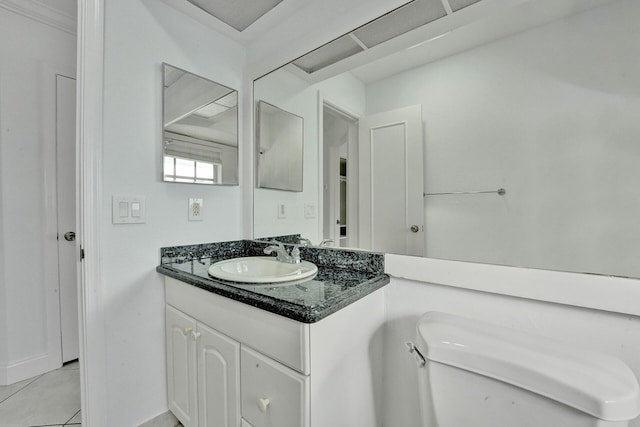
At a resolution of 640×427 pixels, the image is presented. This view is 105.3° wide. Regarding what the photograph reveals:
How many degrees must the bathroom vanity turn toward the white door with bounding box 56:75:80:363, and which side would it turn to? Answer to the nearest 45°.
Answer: approximately 90° to its right

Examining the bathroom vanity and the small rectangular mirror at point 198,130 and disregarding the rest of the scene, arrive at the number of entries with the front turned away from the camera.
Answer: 0

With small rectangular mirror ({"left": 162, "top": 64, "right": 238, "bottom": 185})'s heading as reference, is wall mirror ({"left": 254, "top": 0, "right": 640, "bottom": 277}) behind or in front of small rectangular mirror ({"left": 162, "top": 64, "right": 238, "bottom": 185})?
in front

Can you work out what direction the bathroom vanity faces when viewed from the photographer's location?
facing the viewer and to the left of the viewer

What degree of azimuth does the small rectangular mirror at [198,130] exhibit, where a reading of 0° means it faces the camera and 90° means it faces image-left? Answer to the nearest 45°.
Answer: approximately 315°

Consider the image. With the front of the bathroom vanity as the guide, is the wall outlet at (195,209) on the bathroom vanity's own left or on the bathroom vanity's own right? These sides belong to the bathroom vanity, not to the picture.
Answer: on the bathroom vanity's own right

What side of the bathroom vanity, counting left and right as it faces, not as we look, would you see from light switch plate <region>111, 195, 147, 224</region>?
right
